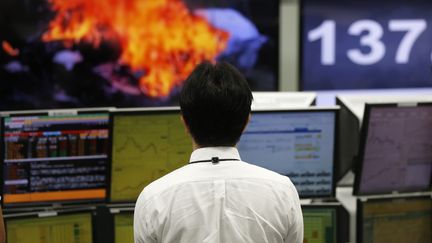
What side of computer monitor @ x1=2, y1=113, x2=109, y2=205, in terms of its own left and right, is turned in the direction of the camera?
front

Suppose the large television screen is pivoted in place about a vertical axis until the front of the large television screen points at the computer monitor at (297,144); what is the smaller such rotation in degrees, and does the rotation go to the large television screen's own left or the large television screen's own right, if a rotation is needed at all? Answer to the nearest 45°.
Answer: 0° — it already faces it

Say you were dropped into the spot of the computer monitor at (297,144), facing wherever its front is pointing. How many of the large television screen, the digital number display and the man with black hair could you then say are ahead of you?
1

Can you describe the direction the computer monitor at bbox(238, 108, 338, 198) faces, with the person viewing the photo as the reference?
facing the viewer

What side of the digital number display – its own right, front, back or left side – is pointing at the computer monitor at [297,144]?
front

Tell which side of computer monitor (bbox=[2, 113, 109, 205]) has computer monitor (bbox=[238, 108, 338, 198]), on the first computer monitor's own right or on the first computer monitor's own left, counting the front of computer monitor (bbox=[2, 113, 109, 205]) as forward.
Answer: on the first computer monitor's own left

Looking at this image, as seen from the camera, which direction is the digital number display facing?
toward the camera

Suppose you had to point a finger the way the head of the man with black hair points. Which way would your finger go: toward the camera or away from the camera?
away from the camera

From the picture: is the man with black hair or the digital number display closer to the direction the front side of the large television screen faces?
the man with black hair

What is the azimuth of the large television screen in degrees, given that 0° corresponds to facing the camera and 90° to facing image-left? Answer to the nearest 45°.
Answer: approximately 0°

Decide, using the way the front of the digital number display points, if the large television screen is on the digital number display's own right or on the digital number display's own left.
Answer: on the digital number display's own right

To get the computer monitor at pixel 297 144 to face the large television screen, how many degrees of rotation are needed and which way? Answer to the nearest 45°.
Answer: approximately 135° to its right

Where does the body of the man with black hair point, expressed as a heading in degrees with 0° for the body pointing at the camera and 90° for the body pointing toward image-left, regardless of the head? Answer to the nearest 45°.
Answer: approximately 180°

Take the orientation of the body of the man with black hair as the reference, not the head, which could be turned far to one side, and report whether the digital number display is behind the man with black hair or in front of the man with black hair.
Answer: in front
